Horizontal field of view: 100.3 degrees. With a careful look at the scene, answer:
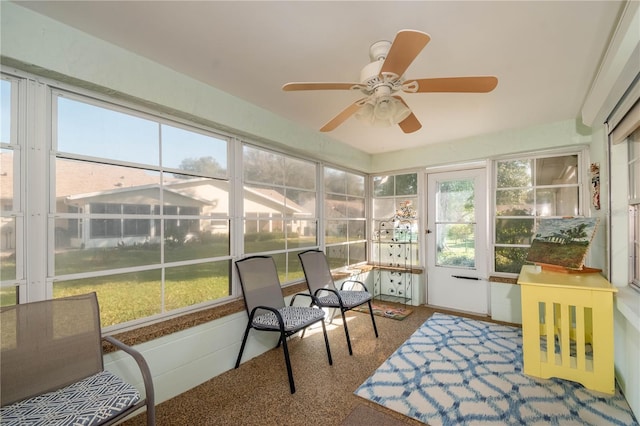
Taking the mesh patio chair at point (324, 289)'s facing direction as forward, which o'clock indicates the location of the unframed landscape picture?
The unframed landscape picture is roughly at 11 o'clock from the mesh patio chair.

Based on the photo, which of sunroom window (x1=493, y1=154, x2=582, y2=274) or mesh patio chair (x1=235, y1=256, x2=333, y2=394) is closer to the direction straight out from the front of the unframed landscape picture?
the mesh patio chair

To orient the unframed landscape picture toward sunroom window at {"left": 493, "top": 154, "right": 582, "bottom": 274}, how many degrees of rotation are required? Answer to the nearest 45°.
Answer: approximately 135° to its right

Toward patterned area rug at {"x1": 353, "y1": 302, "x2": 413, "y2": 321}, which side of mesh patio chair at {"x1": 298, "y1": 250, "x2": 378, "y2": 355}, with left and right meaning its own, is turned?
left

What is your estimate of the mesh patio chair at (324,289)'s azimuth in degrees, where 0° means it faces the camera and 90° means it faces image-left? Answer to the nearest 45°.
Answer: approximately 315°

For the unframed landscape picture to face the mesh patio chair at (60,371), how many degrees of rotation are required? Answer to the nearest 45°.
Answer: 0° — it already faces it

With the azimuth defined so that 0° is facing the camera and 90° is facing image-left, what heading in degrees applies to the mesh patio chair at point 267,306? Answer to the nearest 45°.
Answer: approximately 315°

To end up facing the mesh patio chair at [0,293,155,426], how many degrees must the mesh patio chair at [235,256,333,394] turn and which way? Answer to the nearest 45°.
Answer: approximately 90° to its right
